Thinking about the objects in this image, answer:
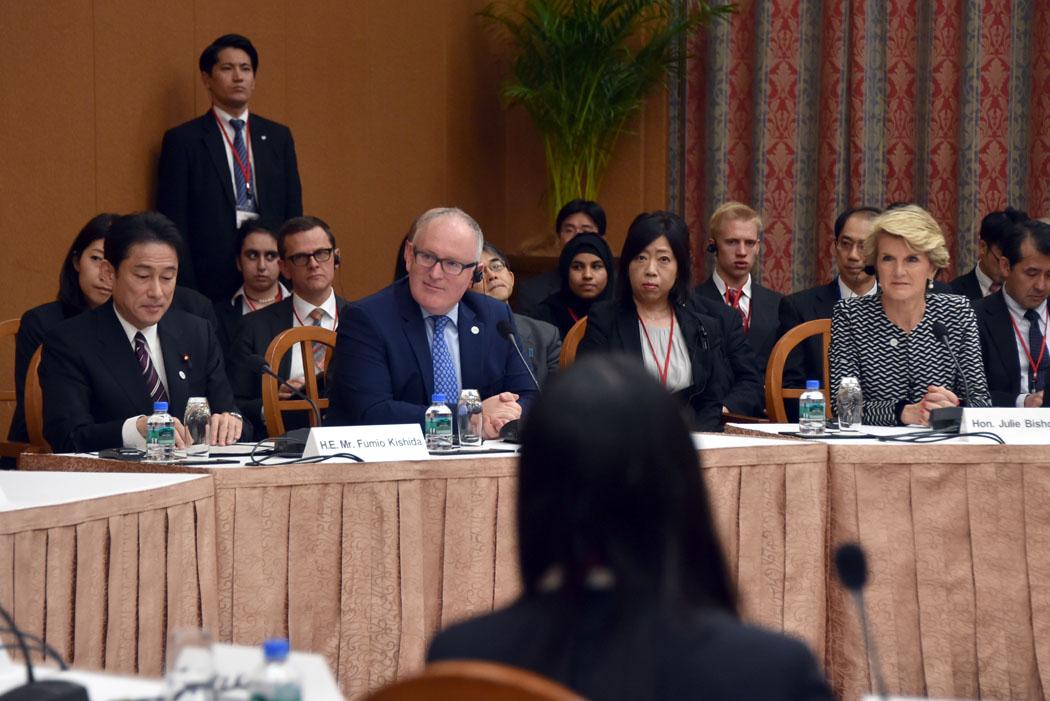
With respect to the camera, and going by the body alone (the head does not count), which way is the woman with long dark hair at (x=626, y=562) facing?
away from the camera

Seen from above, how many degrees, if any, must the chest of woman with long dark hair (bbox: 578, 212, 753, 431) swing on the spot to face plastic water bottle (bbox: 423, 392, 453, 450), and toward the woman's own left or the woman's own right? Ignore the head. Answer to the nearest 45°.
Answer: approximately 45° to the woman's own right

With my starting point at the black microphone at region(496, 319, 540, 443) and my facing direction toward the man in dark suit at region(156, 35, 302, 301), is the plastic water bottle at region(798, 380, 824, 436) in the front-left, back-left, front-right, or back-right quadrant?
back-right

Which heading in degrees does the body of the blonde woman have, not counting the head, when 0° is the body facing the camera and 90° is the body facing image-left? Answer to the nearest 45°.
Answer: approximately 0°

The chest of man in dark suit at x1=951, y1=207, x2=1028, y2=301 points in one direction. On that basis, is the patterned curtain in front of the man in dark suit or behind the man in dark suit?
behind
